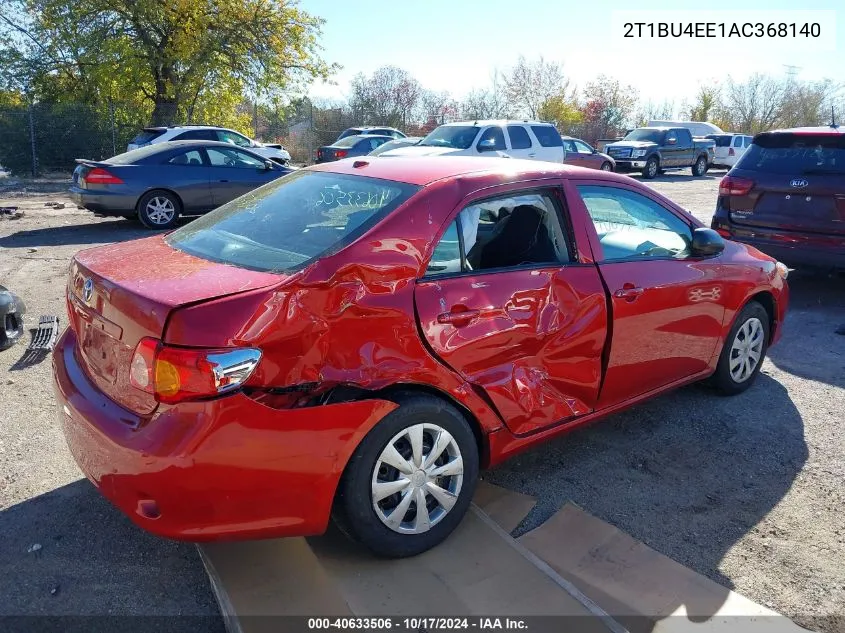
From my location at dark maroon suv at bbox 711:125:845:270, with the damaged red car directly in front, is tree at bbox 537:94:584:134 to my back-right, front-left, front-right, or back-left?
back-right

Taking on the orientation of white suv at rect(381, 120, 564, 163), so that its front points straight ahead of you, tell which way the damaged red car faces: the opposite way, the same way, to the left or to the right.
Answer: the opposite way

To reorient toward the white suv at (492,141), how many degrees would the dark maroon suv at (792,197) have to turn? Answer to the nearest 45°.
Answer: approximately 45° to its left

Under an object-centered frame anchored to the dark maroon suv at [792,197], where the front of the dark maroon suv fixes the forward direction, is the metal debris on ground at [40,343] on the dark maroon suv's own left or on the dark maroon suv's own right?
on the dark maroon suv's own left

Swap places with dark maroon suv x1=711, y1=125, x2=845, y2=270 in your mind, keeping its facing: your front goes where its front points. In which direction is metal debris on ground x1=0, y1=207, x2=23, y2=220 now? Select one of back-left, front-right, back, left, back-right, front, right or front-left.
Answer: left

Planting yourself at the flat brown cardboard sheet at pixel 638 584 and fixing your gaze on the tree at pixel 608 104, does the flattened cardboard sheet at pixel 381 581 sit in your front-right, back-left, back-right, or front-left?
back-left

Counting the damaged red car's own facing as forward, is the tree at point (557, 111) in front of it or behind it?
in front

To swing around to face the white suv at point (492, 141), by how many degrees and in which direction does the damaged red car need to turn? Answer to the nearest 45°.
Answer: approximately 45° to its left

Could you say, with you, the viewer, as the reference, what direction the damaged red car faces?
facing away from the viewer and to the right of the viewer

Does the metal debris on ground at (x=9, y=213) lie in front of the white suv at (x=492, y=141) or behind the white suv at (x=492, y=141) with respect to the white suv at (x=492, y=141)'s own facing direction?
in front

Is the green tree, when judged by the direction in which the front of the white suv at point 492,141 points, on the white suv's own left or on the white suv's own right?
on the white suv's own right

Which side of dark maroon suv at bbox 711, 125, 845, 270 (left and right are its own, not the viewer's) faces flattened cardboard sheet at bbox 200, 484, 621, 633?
back

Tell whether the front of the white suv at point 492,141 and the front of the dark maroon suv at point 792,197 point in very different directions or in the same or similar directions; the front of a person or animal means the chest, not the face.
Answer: very different directions

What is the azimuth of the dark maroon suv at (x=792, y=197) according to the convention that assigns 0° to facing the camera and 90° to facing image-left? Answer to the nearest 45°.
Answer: approximately 180°

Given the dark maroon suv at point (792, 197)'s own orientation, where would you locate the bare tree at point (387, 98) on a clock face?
The bare tree is roughly at 11 o'clock from the dark maroon suv.

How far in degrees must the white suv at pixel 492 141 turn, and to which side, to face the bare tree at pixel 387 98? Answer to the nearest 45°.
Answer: approximately 135° to its right
